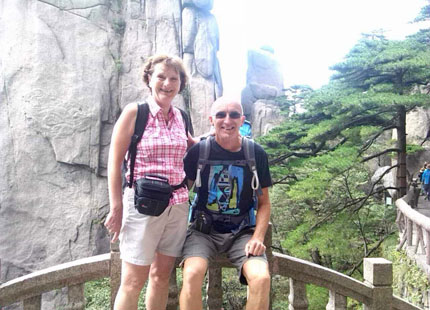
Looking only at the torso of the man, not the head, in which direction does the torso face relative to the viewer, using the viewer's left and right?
facing the viewer

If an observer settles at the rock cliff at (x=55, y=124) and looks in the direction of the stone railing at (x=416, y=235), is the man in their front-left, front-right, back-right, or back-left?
front-right

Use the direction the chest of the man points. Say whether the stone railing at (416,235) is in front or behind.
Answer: behind

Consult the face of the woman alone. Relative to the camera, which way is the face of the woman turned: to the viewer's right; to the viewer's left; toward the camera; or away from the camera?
toward the camera

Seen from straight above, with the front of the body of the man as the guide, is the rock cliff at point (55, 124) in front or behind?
behind

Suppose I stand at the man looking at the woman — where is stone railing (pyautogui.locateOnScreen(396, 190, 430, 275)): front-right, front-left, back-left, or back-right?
back-right

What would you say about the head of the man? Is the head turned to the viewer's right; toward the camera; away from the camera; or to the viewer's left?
toward the camera
